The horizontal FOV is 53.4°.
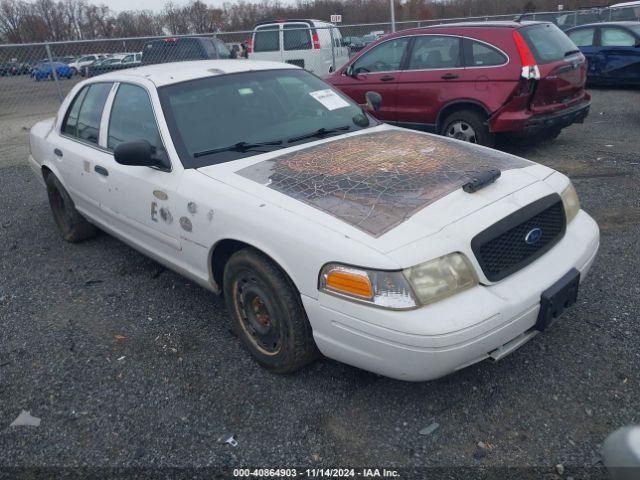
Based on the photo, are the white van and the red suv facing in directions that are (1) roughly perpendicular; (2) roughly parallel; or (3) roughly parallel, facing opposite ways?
roughly perpendicular

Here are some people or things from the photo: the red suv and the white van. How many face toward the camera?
0

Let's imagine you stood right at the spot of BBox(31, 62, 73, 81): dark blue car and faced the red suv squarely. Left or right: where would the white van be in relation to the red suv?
left

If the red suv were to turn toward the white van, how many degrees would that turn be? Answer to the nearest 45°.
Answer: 0° — it already faces it

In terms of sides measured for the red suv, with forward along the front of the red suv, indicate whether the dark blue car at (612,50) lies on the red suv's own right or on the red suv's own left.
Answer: on the red suv's own right

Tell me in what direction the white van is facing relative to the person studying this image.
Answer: facing away from the viewer and to the right of the viewer

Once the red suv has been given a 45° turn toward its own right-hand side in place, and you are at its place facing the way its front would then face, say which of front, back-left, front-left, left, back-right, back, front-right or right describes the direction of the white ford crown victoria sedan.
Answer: back

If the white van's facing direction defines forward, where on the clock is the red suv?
The red suv is roughly at 4 o'clock from the white van.

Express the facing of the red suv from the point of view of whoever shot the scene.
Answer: facing away from the viewer and to the left of the viewer

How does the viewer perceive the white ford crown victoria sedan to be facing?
facing the viewer and to the right of the viewer

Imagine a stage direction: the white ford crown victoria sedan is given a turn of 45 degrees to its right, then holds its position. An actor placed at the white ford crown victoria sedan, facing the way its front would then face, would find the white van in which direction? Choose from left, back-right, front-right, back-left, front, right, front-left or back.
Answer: back
